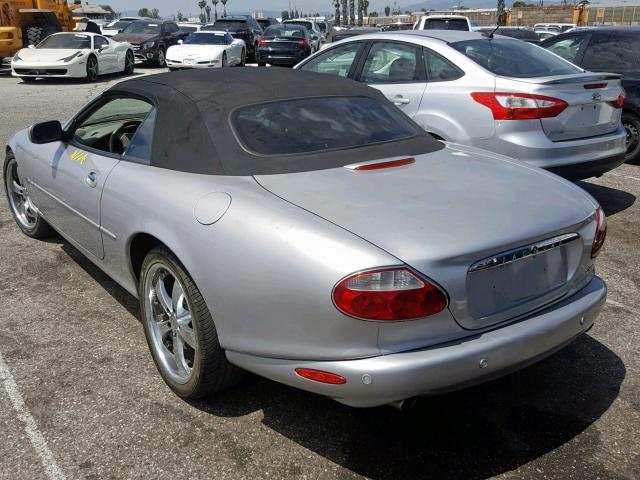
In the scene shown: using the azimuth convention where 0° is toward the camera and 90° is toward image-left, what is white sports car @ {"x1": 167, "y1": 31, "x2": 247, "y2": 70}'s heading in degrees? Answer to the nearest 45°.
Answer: approximately 45°

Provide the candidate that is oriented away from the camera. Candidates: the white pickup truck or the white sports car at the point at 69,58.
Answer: the white pickup truck

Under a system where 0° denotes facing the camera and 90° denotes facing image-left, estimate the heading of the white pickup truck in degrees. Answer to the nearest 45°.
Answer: approximately 180°

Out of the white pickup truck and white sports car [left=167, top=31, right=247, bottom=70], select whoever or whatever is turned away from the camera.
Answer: the white pickup truck

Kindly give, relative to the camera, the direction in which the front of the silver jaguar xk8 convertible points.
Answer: facing away from the viewer and to the left of the viewer

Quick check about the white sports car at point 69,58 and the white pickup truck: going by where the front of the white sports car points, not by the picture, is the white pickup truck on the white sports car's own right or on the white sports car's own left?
on the white sports car's own left

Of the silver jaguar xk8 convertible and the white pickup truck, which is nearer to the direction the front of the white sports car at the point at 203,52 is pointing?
the silver jaguar xk8 convertible

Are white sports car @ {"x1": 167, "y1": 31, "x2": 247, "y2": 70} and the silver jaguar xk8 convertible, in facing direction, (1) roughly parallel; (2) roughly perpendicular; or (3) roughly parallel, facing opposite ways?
roughly perpendicular

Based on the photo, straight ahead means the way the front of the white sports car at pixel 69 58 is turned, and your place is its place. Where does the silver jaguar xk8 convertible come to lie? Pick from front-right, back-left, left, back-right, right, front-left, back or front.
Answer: front-left

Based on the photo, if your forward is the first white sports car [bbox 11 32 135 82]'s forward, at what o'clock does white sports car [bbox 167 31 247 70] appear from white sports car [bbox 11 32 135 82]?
The white sports car [bbox 167 31 247 70] is roughly at 7 o'clock from the white sports car [bbox 11 32 135 82].

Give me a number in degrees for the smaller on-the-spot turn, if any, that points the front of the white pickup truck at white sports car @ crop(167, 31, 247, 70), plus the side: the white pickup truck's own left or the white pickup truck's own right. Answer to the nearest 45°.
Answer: approximately 90° to the white pickup truck's own left
